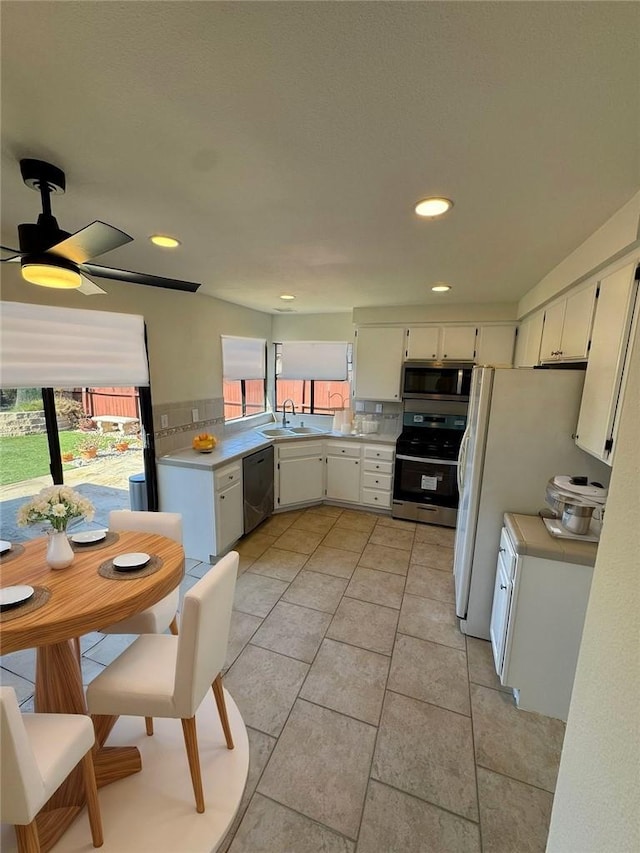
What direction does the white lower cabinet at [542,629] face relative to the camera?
to the viewer's left

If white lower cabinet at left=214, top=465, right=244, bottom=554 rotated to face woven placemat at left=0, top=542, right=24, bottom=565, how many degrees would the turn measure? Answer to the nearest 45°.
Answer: approximately 90° to its right

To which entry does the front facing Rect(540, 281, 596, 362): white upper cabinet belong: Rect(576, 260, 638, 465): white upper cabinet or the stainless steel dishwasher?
the stainless steel dishwasher

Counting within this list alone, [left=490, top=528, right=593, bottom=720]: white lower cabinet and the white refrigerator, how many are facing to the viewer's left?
2

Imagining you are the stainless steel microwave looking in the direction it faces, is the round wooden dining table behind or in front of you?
in front

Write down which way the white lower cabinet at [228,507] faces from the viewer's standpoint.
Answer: facing the viewer and to the right of the viewer

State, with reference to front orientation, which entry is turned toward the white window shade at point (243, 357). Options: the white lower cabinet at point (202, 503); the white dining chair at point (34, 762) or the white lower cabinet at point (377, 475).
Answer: the white dining chair

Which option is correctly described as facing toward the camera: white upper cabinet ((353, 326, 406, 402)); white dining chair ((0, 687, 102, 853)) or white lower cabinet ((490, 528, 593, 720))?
the white upper cabinet

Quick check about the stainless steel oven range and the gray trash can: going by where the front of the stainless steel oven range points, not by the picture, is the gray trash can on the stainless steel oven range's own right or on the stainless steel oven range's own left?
on the stainless steel oven range's own right

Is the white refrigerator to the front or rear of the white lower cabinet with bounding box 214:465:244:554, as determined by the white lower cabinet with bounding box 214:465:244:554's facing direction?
to the front

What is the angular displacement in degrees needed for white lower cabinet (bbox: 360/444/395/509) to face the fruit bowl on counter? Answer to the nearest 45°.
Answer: approximately 45° to its right

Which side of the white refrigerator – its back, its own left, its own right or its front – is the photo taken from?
left

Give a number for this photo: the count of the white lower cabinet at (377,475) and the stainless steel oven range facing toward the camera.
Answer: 2
